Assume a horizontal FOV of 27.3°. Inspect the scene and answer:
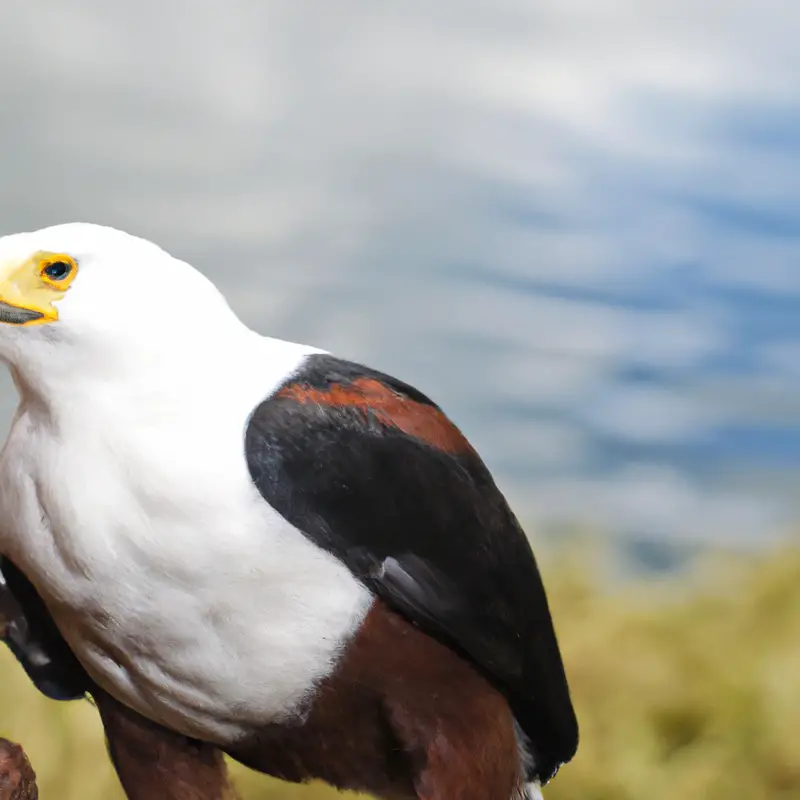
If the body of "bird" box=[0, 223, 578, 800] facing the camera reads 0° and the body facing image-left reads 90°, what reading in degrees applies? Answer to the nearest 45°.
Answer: approximately 45°
